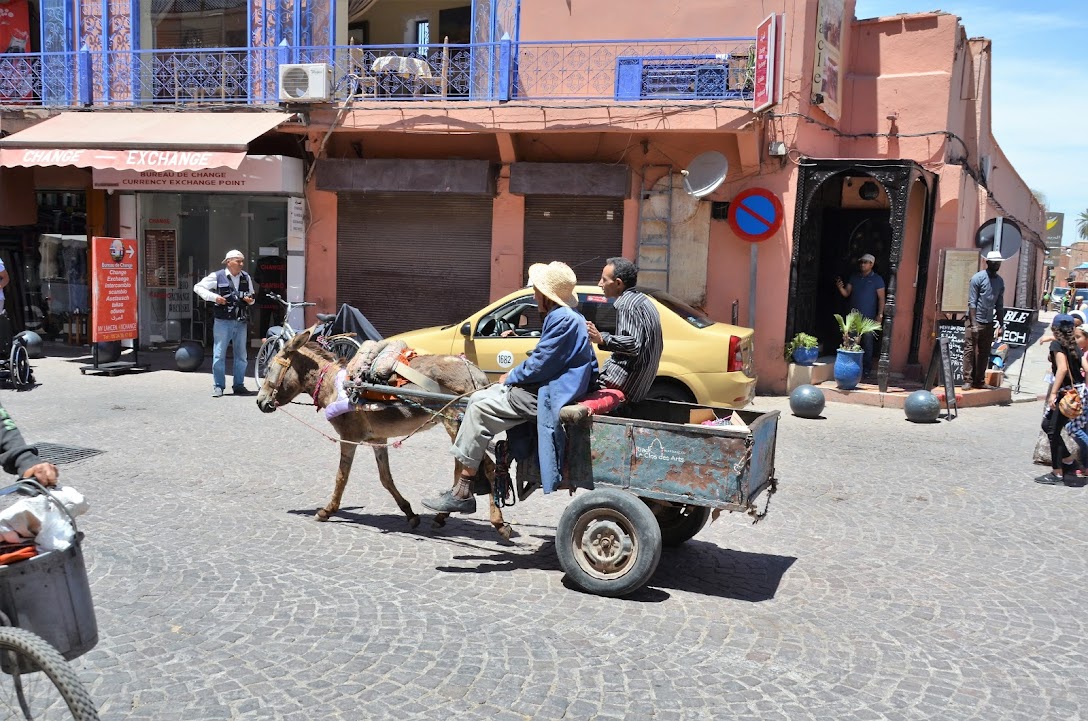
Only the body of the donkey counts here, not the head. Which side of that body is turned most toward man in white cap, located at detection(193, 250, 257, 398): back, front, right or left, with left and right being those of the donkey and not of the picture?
right

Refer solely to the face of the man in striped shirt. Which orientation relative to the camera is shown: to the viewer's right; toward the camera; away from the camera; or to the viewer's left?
to the viewer's left

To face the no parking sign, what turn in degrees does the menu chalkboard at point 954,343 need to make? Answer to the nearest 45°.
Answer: approximately 90° to its right

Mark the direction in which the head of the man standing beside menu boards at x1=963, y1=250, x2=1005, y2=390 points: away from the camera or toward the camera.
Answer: toward the camera

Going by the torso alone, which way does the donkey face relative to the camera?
to the viewer's left

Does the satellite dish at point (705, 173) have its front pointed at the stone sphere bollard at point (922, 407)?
no

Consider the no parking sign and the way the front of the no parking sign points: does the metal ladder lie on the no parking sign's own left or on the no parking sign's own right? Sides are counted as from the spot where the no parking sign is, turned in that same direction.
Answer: on the no parking sign's own right

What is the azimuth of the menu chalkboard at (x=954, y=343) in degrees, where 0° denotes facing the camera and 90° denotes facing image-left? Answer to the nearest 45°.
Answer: approximately 0°

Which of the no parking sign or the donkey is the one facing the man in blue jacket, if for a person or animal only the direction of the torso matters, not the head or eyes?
the no parking sign

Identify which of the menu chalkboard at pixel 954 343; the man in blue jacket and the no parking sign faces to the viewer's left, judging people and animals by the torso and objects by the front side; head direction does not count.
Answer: the man in blue jacket

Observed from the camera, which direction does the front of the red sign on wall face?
facing the viewer and to the left of the viewer

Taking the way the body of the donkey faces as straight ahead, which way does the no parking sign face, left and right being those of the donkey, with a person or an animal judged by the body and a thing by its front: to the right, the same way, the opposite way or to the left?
to the left

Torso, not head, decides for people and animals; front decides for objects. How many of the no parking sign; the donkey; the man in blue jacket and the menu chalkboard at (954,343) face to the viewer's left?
2

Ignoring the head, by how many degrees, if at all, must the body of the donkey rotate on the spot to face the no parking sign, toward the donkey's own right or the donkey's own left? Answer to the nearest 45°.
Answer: approximately 135° to the donkey's own right

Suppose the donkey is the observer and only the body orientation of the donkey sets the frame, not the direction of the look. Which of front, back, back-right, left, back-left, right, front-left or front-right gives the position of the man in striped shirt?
back-left

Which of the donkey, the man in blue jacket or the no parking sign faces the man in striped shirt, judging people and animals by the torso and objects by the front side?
the no parking sign

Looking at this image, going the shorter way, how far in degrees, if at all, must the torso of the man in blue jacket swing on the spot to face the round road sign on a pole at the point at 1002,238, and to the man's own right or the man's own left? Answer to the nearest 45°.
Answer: approximately 135° to the man's own right

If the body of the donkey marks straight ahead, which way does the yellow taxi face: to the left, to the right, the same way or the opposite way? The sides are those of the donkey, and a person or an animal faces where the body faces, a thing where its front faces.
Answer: the same way

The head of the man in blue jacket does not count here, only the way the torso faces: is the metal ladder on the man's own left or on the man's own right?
on the man's own right

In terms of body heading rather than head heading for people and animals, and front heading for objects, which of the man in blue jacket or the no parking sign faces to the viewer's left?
the man in blue jacket

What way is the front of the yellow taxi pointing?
to the viewer's left

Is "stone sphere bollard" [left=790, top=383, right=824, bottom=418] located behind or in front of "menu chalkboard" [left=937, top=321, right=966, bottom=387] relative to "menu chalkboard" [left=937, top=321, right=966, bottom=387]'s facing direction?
in front
